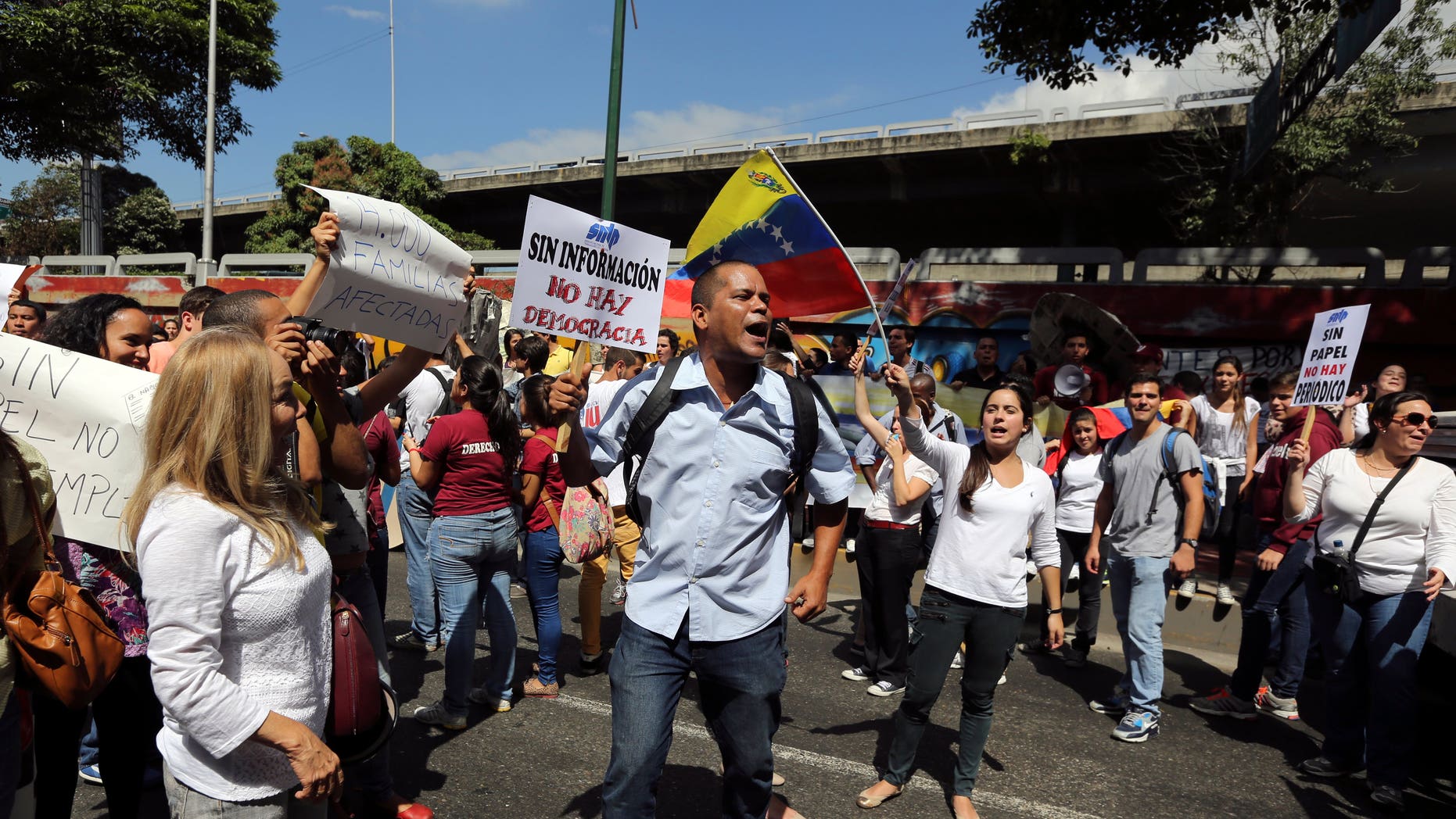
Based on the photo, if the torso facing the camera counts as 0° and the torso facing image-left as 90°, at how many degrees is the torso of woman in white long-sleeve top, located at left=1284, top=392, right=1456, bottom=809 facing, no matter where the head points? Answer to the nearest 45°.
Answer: approximately 0°

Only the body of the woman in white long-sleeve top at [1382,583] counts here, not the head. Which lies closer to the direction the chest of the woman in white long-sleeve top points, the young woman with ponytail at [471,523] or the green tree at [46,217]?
the young woman with ponytail

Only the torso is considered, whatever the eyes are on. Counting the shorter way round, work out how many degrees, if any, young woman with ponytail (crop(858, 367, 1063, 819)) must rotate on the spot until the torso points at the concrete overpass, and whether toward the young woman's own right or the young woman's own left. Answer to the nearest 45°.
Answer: approximately 180°

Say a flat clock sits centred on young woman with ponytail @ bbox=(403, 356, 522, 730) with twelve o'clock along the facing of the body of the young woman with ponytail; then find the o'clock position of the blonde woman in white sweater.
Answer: The blonde woman in white sweater is roughly at 8 o'clock from the young woman with ponytail.

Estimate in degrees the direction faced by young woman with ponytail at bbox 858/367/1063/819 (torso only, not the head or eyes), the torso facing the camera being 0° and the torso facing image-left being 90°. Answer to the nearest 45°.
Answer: approximately 0°

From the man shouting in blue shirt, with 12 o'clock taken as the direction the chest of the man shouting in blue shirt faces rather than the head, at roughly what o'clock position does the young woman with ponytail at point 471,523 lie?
The young woman with ponytail is roughly at 5 o'clock from the man shouting in blue shirt.

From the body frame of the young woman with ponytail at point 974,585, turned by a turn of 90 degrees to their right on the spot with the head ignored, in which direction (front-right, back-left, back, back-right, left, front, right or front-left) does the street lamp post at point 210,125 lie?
front-right
